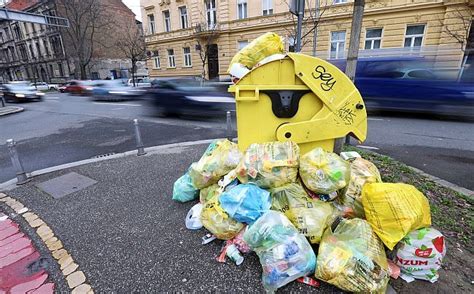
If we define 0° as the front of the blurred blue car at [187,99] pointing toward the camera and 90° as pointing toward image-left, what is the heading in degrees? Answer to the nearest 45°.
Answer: approximately 270°

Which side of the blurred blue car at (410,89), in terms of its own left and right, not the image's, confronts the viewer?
right

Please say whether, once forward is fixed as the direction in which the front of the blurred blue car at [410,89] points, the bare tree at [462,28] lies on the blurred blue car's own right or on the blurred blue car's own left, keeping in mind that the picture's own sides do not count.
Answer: on the blurred blue car's own left
